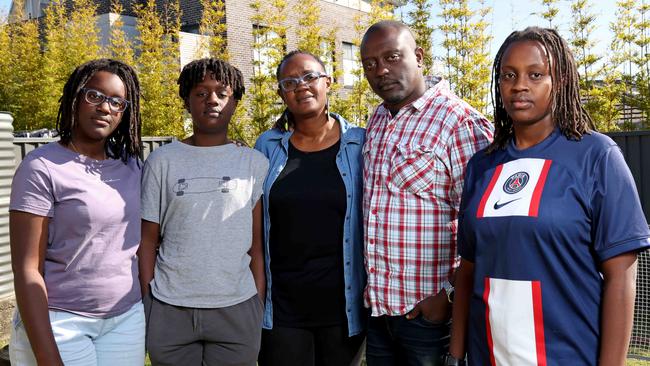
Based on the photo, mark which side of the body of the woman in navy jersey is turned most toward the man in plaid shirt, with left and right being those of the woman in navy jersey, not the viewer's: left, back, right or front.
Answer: right

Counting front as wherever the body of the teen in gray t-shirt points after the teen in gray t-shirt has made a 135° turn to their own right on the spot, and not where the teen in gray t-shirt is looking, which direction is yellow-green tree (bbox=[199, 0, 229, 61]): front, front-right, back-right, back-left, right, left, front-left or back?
front-right

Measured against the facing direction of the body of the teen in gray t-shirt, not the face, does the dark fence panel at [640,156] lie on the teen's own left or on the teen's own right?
on the teen's own left

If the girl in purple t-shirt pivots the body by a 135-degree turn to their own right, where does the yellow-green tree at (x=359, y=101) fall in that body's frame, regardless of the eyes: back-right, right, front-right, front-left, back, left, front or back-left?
back-right

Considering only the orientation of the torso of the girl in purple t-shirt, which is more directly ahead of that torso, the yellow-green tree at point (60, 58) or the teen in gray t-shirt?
the teen in gray t-shirt

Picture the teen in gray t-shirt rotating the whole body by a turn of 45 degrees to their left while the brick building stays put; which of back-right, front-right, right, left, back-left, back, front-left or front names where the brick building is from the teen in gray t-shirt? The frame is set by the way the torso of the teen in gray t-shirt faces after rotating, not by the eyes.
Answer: back-left

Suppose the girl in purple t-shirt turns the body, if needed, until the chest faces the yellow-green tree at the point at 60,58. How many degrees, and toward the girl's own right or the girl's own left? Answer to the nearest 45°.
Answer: approximately 135° to the girl's own left

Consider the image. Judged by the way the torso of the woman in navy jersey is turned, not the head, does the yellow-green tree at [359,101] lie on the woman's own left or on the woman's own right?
on the woman's own right

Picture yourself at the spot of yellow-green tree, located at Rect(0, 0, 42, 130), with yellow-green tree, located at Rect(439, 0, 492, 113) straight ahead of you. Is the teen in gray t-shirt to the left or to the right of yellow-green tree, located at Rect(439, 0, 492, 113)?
right

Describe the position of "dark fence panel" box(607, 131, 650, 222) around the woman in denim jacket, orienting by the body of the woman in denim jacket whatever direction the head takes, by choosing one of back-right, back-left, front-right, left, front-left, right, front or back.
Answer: back-left

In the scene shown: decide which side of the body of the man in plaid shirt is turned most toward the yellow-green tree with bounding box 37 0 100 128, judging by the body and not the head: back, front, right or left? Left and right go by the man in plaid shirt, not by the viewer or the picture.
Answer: right

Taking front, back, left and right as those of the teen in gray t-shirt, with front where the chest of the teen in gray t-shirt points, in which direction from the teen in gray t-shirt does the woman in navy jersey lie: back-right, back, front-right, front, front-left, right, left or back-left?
front-left
